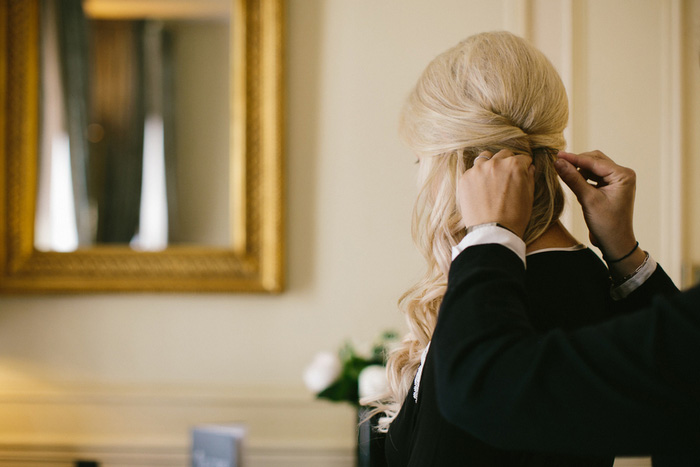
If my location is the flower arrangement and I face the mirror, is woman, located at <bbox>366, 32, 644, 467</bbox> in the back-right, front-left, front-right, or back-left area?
back-left

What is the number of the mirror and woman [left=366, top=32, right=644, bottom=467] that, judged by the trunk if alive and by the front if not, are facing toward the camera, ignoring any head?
1

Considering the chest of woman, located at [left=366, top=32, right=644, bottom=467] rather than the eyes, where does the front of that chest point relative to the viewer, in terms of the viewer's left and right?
facing away from the viewer and to the left of the viewer

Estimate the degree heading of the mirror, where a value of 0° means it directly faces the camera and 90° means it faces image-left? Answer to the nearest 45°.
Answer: approximately 0°

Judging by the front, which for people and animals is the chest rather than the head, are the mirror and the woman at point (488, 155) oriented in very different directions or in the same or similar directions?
very different directions

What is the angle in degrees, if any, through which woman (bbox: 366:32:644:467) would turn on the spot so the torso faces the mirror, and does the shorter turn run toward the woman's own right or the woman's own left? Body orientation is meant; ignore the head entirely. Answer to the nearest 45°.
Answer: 0° — they already face it
